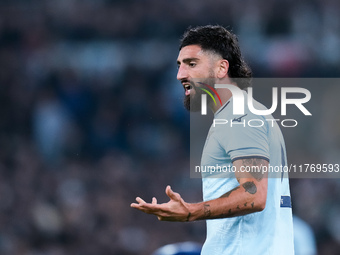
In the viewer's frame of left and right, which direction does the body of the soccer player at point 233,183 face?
facing to the left of the viewer

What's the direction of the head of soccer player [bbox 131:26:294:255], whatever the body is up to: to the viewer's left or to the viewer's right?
to the viewer's left
